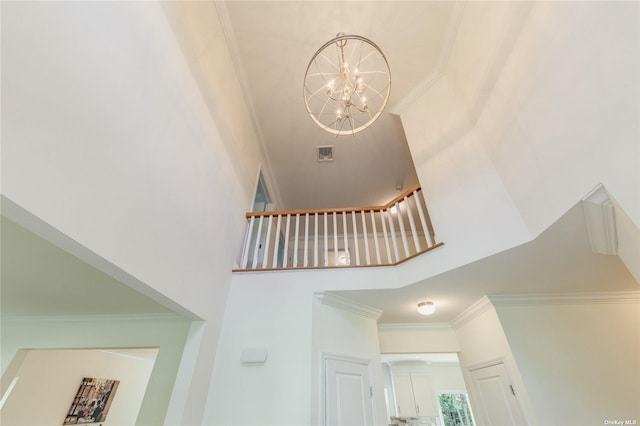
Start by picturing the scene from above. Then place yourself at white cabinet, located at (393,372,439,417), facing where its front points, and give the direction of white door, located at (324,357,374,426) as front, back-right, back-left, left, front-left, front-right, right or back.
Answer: front

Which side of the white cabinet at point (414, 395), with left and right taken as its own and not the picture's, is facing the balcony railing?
front

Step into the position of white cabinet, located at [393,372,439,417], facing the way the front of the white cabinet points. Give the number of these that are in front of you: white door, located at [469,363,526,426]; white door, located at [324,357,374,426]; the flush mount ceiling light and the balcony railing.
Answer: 4

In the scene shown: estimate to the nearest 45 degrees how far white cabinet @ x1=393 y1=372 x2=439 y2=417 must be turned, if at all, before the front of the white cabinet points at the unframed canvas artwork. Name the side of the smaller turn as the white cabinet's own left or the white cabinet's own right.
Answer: approximately 45° to the white cabinet's own right

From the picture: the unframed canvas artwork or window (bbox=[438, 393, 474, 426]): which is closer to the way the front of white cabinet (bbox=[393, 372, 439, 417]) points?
the unframed canvas artwork

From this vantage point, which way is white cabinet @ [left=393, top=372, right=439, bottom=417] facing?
toward the camera

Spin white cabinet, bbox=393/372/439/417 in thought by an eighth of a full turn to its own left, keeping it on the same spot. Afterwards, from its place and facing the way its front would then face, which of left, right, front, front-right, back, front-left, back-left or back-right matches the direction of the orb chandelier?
front-right

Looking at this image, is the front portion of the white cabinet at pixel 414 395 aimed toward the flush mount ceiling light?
yes

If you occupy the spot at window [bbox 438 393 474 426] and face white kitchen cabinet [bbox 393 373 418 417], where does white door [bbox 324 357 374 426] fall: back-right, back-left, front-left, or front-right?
front-left

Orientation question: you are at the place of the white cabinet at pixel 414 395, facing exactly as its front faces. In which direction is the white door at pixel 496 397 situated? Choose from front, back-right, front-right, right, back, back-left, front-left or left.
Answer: front

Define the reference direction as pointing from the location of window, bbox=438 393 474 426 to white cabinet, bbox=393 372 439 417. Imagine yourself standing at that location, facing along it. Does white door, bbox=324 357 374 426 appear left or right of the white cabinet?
left

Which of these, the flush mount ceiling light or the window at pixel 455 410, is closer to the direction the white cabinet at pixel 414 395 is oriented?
the flush mount ceiling light
